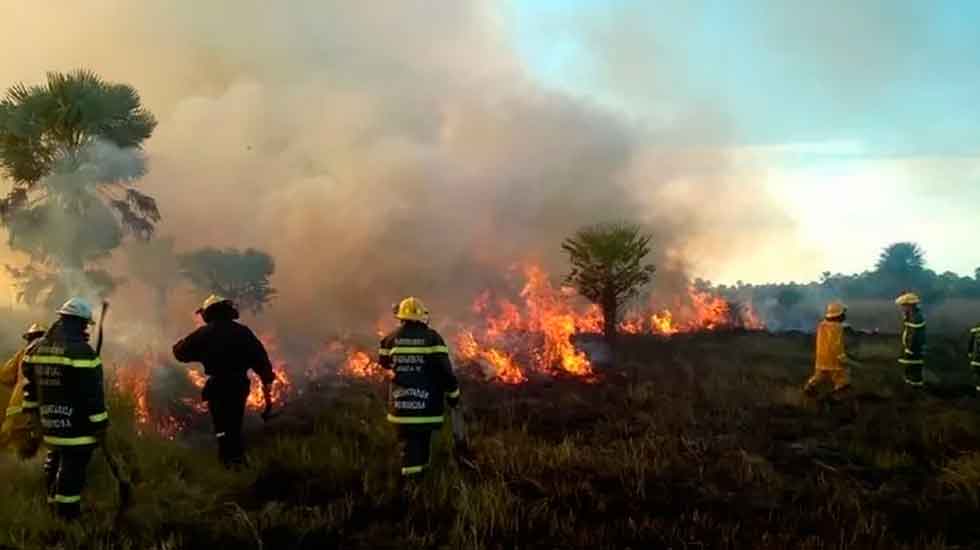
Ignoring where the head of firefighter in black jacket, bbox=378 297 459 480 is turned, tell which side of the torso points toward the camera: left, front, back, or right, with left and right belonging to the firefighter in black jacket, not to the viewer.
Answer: back

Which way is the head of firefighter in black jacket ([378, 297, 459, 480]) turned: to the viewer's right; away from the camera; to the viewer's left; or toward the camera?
away from the camera

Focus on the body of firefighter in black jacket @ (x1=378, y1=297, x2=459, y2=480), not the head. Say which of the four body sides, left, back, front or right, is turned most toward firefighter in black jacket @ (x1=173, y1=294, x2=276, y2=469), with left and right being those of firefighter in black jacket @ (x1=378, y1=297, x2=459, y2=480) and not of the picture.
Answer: left

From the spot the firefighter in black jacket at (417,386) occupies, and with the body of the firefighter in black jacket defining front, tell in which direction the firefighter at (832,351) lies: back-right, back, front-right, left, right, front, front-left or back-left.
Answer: front-right

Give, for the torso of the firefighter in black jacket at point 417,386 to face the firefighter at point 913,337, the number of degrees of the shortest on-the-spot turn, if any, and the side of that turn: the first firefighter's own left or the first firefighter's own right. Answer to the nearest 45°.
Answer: approximately 45° to the first firefighter's own right

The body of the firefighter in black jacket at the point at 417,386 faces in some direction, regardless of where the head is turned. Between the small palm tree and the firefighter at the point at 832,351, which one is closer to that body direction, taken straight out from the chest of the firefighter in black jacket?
the small palm tree

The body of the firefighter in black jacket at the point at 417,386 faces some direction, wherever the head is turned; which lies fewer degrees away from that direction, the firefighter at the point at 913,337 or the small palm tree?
the small palm tree

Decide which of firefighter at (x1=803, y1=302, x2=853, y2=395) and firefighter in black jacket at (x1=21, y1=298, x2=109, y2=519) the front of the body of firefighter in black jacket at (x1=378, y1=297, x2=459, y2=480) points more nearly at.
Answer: the firefighter

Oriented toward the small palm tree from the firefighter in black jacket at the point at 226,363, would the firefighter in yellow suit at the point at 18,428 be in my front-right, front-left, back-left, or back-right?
back-left

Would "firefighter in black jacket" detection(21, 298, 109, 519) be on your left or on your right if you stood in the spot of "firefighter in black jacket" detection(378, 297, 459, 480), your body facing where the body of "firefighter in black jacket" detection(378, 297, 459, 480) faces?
on your left

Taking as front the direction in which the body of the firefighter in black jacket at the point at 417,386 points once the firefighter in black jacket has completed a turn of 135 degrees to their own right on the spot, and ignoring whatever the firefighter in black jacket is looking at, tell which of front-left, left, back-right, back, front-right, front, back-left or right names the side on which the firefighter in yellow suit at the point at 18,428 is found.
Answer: back-right

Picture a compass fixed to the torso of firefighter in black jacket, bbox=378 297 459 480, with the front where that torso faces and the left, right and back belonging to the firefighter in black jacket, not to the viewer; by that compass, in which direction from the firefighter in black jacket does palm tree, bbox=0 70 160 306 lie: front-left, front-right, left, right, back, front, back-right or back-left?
front-left

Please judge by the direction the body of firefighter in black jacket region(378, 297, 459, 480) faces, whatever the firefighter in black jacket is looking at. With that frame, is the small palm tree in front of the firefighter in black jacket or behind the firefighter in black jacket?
in front
